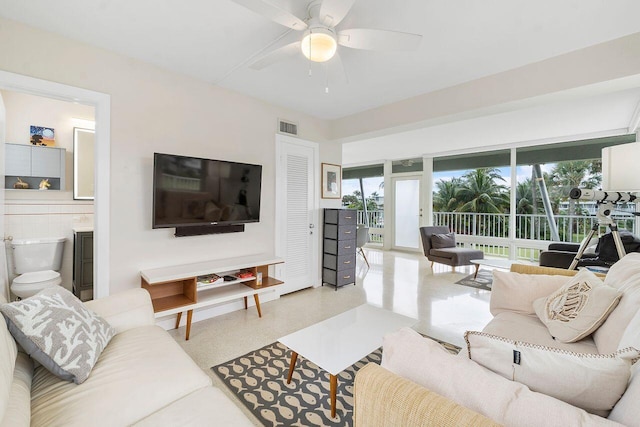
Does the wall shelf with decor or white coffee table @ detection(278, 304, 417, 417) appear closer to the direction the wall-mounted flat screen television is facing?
the white coffee table

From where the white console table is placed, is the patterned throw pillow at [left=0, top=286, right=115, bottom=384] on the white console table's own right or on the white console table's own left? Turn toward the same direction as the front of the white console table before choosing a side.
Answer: on the white console table's own right

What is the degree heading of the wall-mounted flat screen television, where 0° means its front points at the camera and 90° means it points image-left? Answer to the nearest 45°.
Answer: approximately 315°

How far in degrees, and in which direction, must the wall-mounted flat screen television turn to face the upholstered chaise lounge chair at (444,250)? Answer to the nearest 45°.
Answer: approximately 45° to its left

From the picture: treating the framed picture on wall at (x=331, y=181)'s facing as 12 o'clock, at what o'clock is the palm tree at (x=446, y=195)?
The palm tree is roughly at 9 o'clock from the framed picture on wall.

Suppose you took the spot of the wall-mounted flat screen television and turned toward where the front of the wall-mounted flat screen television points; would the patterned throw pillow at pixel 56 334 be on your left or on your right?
on your right

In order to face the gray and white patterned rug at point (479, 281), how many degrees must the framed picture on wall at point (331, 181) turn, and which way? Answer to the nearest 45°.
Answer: approximately 45° to its left

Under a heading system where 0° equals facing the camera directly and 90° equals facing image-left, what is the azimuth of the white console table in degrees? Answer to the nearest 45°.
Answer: approximately 315°

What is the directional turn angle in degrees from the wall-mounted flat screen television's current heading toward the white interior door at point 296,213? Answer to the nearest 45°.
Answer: approximately 90° to its left

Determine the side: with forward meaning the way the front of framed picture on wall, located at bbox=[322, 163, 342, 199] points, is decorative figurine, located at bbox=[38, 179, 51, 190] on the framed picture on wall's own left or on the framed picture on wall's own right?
on the framed picture on wall's own right

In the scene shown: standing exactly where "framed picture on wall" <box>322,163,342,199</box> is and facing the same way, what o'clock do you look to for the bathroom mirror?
The bathroom mirror is roughly at 4 o'clock from the framed picture on wall.
